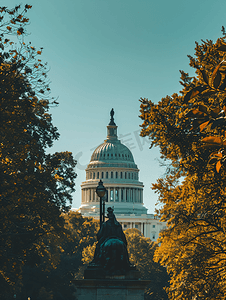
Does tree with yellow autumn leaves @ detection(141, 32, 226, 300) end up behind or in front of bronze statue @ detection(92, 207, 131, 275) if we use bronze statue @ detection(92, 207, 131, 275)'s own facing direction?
in front
